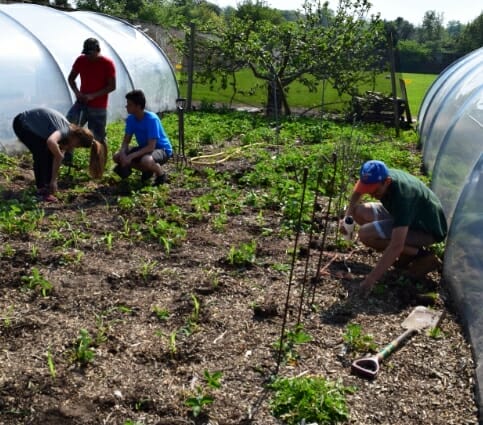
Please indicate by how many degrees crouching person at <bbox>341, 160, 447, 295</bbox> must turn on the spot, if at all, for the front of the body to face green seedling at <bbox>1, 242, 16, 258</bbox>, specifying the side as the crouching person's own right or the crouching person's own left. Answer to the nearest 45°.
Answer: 0° — they already face it

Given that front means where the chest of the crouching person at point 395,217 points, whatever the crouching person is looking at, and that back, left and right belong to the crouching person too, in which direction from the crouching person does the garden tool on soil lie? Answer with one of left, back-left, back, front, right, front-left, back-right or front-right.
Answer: left

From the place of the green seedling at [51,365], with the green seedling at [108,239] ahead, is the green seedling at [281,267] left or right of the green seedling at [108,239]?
right

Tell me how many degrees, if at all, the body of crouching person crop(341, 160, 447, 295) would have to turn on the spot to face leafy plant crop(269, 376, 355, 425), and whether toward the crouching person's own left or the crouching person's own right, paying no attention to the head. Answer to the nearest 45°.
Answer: approximately 90° to the crouching person's own left

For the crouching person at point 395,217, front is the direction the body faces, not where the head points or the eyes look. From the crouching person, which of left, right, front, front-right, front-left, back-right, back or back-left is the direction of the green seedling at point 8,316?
front-left

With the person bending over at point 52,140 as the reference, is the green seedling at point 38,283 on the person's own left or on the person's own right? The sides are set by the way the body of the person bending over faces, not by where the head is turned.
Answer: on the person's own right

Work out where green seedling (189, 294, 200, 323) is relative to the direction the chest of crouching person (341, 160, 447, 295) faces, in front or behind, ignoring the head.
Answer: in front

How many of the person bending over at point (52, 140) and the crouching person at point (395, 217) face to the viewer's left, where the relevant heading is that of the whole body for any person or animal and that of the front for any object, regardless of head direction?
1

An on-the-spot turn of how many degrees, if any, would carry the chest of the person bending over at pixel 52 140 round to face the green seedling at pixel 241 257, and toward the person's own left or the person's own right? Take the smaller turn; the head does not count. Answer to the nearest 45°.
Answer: approximately 45° to the person's own right

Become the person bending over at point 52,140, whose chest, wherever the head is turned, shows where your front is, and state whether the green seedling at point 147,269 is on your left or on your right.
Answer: on your right

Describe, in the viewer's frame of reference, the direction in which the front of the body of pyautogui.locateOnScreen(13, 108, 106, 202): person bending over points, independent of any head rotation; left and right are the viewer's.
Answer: facing to the right of the viewer

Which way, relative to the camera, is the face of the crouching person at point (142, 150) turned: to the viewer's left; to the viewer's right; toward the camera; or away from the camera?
to the viewer's left

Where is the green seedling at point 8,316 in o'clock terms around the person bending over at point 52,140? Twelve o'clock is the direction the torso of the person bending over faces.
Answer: The green seedling is roughly at 3 o'clock from the person bending over.

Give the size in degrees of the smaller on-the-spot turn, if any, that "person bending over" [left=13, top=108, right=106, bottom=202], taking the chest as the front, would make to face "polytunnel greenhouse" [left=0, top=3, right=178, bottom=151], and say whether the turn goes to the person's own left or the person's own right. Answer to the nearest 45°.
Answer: approximately 90° to the person's own left

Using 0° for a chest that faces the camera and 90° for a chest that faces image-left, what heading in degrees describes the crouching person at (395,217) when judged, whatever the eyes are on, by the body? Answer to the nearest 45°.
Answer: approximately 90°

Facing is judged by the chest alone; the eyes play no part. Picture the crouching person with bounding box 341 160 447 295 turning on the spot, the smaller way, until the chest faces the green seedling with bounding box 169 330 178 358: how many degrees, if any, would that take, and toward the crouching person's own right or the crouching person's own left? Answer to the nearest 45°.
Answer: approximately 45° to the crouching person's own left

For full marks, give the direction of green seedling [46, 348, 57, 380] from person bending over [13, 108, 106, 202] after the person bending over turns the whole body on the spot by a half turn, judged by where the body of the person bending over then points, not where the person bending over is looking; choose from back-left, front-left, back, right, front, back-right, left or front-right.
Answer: left

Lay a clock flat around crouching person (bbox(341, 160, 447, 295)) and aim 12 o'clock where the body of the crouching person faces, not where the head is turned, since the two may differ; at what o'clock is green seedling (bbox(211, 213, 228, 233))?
The green seedling is roughly at 1 o'clock from the crouching person.
